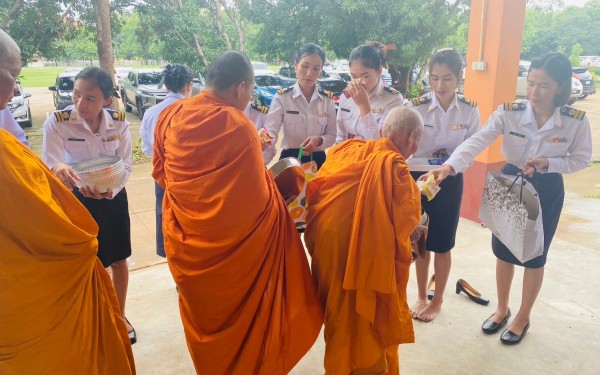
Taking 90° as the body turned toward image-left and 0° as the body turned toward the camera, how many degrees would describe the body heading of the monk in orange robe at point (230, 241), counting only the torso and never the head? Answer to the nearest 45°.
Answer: approximately 225°

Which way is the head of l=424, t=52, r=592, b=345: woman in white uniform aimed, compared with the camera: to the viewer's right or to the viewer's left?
to the viewer's left

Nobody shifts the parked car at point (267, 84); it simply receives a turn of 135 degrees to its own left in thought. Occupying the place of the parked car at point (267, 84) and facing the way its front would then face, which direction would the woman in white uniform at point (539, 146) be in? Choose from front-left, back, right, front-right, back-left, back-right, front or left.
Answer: right

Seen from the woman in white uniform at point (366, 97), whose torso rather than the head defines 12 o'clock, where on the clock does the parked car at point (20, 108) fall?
The parked car is roughly at 3 o'clock from the woman in white uniform.

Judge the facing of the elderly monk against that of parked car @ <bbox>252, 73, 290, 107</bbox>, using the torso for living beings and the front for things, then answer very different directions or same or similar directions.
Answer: very different directions

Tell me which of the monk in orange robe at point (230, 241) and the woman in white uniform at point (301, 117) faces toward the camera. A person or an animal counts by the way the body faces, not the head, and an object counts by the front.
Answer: the woman in white uniform

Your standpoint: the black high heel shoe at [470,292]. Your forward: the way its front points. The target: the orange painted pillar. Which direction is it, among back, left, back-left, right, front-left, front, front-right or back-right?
back-left

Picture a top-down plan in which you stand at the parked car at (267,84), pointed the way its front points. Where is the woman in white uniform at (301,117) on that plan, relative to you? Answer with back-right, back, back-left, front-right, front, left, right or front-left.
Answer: front-left

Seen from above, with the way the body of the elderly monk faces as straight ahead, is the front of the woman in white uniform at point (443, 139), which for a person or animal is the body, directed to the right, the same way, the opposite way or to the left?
the opposite way

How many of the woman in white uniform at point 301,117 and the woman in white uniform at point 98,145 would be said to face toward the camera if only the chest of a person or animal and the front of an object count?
2

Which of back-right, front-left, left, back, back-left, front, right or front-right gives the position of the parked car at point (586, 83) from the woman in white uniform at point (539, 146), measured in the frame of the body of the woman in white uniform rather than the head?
back-right

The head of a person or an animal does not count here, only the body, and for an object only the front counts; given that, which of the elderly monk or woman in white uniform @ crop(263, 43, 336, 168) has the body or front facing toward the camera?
the woman in white uniform

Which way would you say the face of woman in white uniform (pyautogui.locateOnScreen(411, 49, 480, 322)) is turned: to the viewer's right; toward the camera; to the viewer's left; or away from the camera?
toward the camera

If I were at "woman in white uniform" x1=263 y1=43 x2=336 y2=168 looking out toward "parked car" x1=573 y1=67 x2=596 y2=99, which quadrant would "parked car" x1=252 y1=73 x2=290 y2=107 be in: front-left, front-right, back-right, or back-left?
front-left

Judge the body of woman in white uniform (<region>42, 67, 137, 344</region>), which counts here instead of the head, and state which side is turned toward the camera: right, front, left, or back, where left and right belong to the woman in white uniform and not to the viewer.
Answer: front

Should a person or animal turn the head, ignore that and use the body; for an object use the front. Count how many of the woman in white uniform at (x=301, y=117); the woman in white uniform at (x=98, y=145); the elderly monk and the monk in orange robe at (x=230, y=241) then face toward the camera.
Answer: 2
